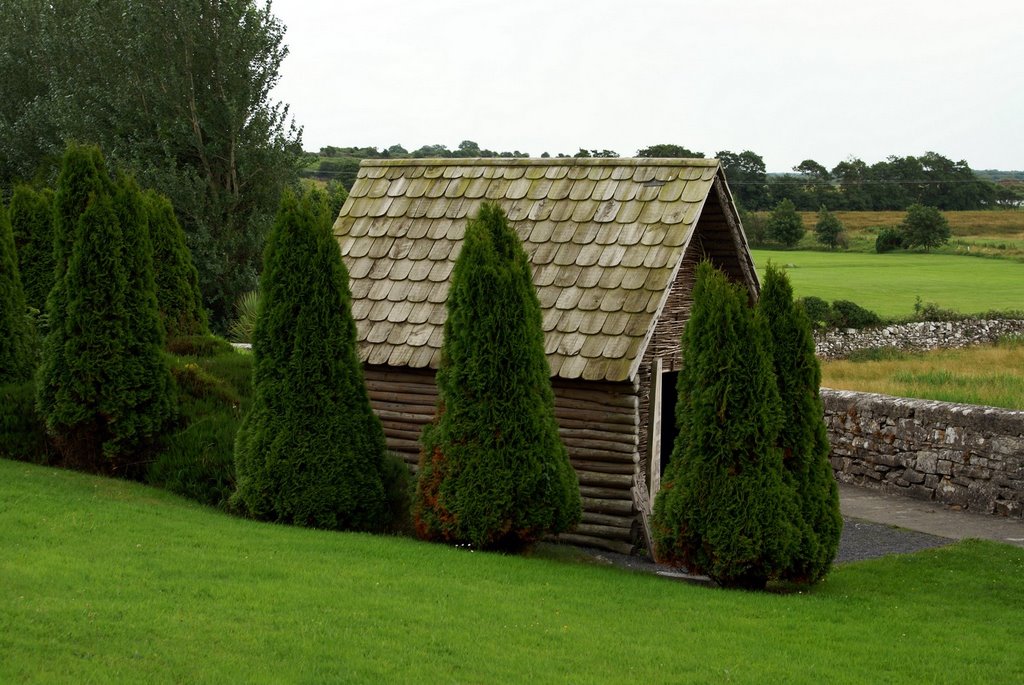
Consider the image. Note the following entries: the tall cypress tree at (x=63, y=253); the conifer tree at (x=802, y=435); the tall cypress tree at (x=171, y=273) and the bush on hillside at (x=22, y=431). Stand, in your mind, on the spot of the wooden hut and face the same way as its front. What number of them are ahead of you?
1

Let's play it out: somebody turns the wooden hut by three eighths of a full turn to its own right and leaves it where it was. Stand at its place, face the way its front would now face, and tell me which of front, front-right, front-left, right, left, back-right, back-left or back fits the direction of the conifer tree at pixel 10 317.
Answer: front

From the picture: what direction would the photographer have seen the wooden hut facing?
facing the viewer and to the right of the viewer

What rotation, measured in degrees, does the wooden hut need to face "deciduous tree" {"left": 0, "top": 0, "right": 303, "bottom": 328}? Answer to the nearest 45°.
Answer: approximately 180°

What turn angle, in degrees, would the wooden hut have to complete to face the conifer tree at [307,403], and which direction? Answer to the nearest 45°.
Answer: approximately 90° to its right

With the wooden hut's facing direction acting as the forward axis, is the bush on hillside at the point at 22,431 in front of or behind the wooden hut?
behind

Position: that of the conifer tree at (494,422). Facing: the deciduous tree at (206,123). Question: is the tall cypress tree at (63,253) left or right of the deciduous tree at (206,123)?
left

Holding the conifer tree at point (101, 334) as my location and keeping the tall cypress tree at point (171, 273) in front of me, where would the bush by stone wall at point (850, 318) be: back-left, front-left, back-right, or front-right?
front-right

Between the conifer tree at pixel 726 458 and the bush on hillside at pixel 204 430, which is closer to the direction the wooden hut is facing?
the conifer tree

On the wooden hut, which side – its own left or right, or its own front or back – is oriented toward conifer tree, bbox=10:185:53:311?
back

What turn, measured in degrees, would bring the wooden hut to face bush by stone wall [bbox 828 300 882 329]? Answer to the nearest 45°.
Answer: approximately 90° to its left

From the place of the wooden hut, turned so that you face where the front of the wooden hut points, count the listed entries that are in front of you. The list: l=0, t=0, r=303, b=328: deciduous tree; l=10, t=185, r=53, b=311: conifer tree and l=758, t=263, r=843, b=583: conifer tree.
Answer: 1
